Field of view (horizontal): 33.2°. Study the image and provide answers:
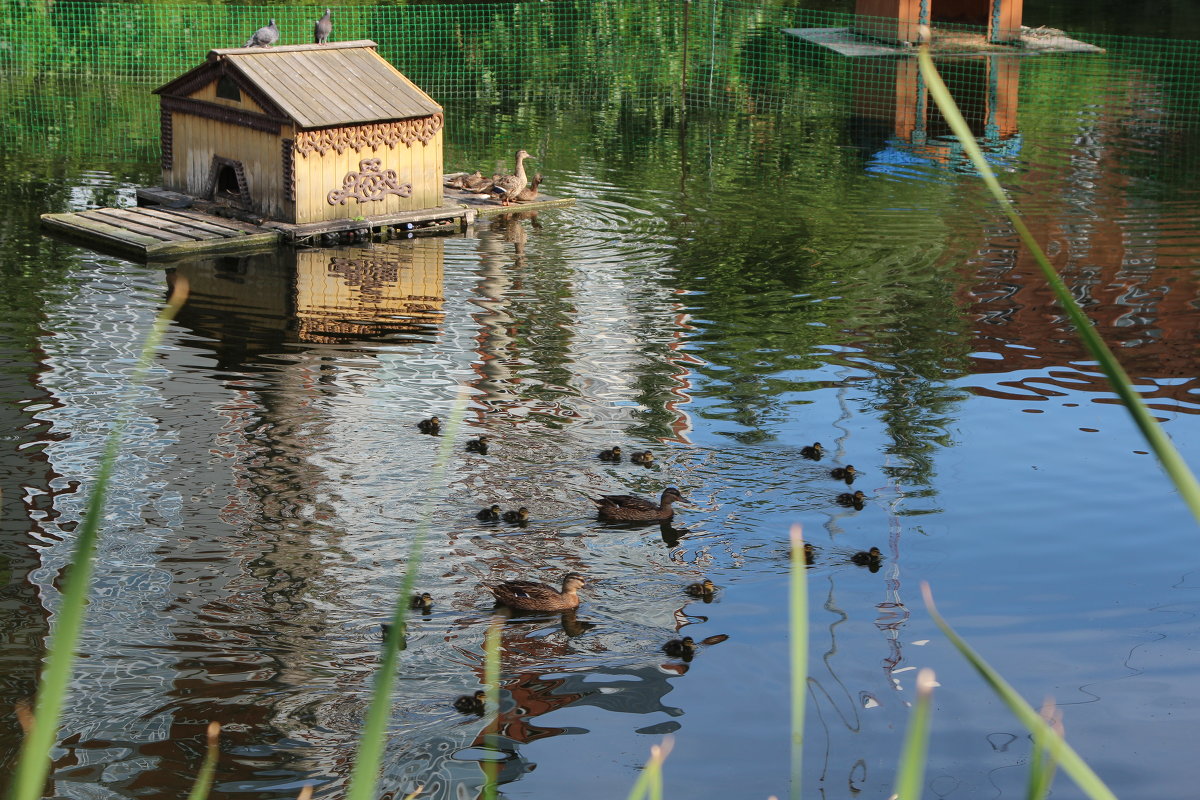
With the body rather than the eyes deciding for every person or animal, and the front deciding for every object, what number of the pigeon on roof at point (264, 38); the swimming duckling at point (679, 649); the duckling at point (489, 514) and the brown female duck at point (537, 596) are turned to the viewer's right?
4

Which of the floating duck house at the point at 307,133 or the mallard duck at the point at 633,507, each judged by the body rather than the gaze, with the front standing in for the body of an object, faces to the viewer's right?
the mallard duck

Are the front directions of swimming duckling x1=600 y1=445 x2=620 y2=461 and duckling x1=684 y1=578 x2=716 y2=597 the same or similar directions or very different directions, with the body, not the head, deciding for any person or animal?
same or similar directions

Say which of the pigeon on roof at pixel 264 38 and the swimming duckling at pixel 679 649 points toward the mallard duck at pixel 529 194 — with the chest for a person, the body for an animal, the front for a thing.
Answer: the pigeon on roof

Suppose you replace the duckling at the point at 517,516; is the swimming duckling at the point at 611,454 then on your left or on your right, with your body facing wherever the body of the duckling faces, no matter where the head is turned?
on your left

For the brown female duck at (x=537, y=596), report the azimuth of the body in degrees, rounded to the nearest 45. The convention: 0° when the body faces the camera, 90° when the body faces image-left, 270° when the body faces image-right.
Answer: approximately 270°

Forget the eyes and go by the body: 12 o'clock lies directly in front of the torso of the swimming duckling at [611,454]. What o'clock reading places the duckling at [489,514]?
The duckling is roughly at 4 o'clock from the swimming duckling.

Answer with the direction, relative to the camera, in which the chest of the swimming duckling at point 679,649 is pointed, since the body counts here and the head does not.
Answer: to the viewer's right

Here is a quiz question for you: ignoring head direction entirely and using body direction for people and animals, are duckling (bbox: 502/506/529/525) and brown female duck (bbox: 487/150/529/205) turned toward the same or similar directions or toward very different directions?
same or similar directions

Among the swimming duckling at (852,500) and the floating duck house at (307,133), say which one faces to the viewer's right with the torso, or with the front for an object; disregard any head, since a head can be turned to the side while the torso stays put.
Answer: the swimming duckling

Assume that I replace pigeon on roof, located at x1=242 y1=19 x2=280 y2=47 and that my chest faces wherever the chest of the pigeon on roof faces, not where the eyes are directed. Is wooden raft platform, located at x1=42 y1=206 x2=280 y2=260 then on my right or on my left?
on my right

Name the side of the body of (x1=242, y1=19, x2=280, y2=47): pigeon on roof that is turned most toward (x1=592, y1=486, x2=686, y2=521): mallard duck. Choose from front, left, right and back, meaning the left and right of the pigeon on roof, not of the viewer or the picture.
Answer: right

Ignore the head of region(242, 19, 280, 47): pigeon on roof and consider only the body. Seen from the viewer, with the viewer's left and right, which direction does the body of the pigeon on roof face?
facing to the right of the viewer

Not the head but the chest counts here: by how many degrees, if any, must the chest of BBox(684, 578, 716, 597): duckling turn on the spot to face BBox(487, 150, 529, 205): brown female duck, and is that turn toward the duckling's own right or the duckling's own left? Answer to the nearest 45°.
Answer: approximately 90° to the duckling's own left

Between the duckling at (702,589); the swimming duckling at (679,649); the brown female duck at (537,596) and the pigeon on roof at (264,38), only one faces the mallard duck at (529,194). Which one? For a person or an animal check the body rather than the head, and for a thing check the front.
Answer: the pigeon on roof
